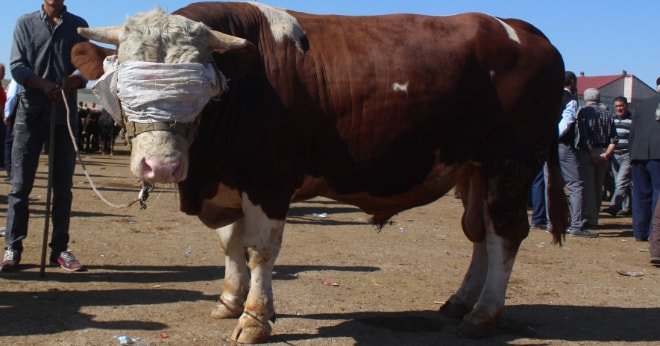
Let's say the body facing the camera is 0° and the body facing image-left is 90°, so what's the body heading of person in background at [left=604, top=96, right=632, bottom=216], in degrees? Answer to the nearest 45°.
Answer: approximately 45°
